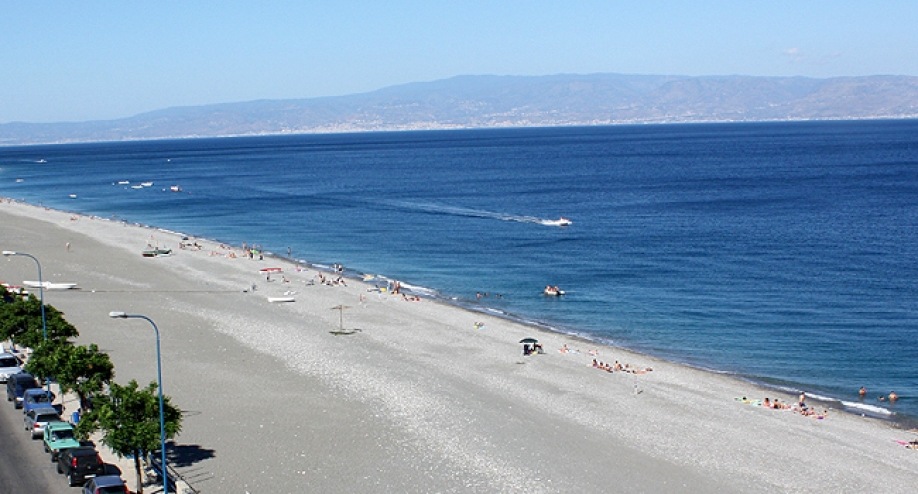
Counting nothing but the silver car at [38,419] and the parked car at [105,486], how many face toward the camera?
0

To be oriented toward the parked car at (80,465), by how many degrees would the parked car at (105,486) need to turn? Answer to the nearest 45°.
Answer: approximately 45° to its right

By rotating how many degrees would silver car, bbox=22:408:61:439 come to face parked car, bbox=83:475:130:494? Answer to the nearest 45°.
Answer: approximately 135° to its left

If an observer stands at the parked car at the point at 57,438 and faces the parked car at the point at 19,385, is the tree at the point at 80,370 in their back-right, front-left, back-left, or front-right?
front-right

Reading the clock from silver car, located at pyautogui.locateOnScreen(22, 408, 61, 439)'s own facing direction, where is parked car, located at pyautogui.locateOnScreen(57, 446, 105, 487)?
The parked car is roughly at 7 o'clock from the silver car.

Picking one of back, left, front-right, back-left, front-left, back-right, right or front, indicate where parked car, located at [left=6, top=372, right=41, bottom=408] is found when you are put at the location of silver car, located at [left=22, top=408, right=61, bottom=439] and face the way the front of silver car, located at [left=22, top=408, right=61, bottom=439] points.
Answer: front-right

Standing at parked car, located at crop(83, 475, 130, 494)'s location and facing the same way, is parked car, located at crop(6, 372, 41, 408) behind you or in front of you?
in front

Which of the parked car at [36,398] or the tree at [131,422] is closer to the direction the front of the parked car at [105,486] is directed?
the parked car

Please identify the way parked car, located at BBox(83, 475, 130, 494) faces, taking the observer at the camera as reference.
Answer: facing away from the viewer and to the left of the viewer

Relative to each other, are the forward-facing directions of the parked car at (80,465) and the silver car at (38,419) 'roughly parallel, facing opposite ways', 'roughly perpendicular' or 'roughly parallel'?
roughly parallel

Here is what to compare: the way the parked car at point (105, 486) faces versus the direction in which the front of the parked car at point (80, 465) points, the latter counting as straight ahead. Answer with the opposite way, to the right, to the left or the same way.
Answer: the same way

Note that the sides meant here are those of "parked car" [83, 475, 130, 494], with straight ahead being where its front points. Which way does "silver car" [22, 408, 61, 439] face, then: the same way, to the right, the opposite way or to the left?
the same way

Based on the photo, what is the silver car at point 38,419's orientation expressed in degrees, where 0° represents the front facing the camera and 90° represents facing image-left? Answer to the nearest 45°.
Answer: approximately 135°

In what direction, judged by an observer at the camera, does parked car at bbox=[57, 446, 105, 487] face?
facing away from the viewer and to the left of the viewer
